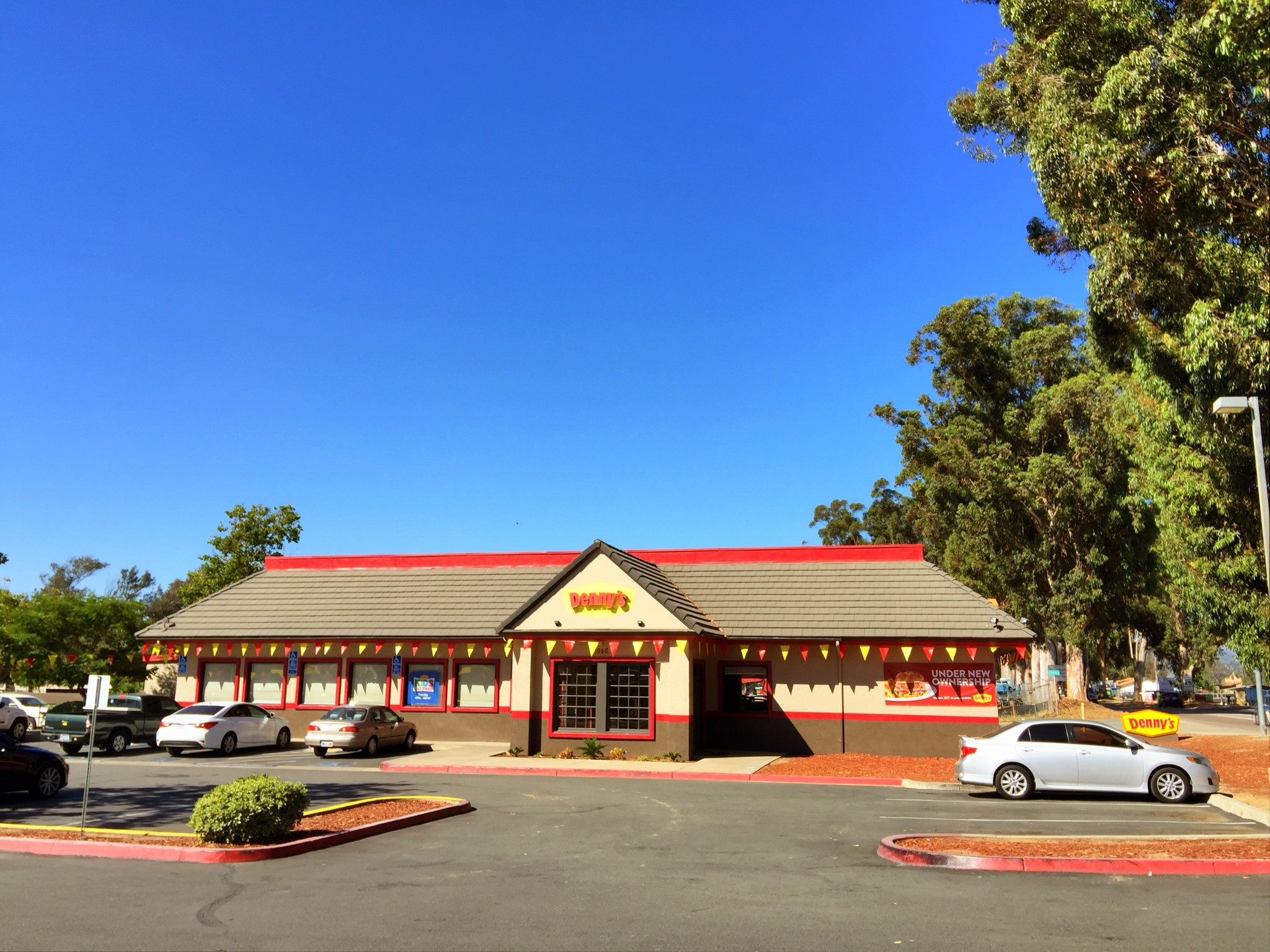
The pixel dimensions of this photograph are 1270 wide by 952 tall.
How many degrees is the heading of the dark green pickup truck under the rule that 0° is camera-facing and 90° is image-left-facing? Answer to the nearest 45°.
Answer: approximately 225°

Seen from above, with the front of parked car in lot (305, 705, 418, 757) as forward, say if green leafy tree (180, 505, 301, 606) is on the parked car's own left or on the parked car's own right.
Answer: on the parked car's own left

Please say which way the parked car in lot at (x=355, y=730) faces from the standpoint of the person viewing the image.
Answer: facing away from the viewer and to the right of the viewer

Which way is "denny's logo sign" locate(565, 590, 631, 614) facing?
toward the camera

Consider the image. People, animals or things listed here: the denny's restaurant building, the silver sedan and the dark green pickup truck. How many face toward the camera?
1

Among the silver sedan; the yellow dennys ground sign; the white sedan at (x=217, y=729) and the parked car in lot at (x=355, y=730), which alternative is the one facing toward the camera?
the yellow dennys ground sign

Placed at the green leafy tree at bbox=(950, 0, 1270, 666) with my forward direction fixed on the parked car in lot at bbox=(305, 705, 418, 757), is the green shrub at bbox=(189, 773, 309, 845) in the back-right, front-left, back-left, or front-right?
front-left

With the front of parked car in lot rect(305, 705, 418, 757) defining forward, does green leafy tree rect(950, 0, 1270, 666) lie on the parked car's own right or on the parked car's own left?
on the parked car's own right

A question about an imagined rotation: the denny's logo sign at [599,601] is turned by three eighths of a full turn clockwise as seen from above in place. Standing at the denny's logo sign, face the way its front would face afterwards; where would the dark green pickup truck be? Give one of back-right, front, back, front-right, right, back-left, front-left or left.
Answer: front-left

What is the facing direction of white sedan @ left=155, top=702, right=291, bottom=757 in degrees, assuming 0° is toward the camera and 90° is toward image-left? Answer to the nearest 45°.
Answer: approximately 225°

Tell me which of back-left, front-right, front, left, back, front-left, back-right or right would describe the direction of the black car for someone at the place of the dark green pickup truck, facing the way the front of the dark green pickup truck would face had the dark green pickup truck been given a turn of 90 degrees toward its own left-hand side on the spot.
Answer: back-left

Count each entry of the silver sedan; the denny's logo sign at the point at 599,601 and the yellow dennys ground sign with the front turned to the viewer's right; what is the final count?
1

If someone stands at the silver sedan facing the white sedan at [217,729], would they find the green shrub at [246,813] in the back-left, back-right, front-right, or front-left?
front-left

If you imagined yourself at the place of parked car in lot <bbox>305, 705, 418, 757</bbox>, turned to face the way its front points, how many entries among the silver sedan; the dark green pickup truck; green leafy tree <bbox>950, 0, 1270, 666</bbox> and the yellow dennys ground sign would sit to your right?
3

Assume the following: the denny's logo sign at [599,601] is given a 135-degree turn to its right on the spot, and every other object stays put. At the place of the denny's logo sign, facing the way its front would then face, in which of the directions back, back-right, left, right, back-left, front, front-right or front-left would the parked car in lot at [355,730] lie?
front-left

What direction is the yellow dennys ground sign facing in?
toward the camera

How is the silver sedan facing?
to the viewer's right
